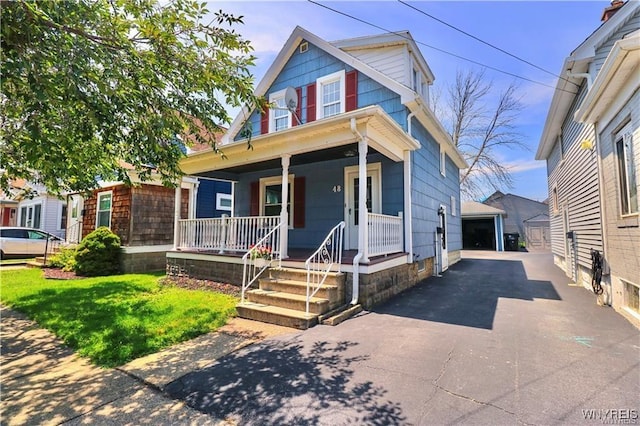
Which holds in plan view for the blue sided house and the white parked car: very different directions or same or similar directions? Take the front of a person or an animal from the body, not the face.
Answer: very different directions

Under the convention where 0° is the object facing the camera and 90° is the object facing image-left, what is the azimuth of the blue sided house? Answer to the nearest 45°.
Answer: approximately 45°

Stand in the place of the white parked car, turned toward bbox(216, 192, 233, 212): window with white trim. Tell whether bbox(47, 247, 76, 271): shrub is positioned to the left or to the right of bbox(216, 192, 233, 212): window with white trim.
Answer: right

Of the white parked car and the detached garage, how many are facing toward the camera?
1

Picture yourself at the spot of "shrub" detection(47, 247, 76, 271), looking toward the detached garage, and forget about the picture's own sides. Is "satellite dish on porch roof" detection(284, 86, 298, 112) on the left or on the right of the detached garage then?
right

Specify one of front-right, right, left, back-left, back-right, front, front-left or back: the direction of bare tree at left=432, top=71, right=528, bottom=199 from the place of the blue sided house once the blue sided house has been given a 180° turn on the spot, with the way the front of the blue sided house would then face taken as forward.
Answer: front

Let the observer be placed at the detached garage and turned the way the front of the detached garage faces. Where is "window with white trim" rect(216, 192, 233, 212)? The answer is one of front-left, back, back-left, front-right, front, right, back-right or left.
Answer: front-right
